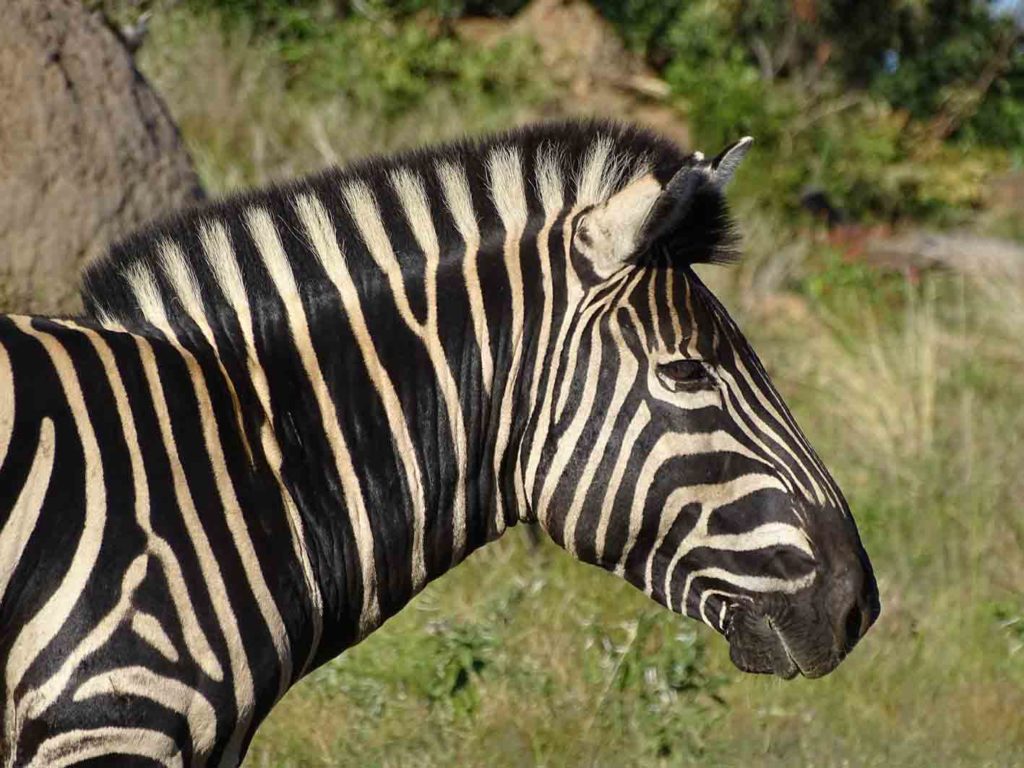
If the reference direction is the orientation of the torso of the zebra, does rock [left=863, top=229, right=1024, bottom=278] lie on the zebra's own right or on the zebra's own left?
on the zebra's own left

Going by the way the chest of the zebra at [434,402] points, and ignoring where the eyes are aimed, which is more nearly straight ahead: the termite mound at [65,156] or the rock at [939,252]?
the rock

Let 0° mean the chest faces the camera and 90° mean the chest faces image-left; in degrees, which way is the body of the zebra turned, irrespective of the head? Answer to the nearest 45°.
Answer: approximately 270°

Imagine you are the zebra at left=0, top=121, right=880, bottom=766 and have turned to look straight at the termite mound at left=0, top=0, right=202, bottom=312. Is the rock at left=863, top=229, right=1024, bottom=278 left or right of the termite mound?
right

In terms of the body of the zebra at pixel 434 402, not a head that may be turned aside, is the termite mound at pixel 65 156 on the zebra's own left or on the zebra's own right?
on the zebra's own left
